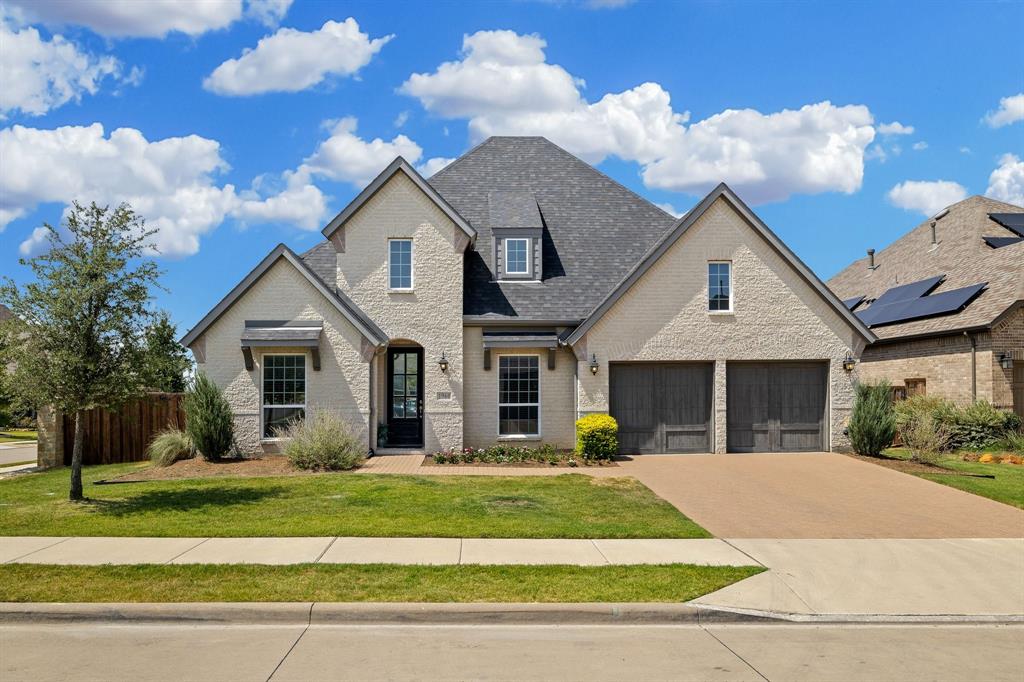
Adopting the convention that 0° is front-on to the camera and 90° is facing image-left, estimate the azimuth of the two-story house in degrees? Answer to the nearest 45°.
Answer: approximately 0°

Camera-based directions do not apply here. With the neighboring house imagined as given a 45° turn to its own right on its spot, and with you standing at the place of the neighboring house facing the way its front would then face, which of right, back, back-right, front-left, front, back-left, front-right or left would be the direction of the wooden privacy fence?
front-right

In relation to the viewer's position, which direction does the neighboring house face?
facing the viewer and to the right of the viewer

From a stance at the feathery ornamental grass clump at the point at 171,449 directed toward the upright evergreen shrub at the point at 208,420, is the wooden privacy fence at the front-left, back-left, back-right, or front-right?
back-left

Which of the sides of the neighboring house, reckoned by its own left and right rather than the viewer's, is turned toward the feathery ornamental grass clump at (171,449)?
right

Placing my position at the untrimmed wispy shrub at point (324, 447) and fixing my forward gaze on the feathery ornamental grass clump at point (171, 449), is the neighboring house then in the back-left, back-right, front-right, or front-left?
back-right

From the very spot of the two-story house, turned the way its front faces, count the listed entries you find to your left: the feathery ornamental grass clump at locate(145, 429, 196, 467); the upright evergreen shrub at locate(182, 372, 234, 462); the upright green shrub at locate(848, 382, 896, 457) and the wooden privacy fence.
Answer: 1

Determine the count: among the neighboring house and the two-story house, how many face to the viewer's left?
0

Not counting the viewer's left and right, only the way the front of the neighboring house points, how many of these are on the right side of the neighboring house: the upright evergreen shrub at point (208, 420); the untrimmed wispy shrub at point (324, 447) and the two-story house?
3

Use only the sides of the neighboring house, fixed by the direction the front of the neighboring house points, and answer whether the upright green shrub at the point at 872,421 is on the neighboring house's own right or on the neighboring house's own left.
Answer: on the neighboring house's own right

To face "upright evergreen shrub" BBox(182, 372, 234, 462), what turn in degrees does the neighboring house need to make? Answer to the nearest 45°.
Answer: approximately 90° to its right
